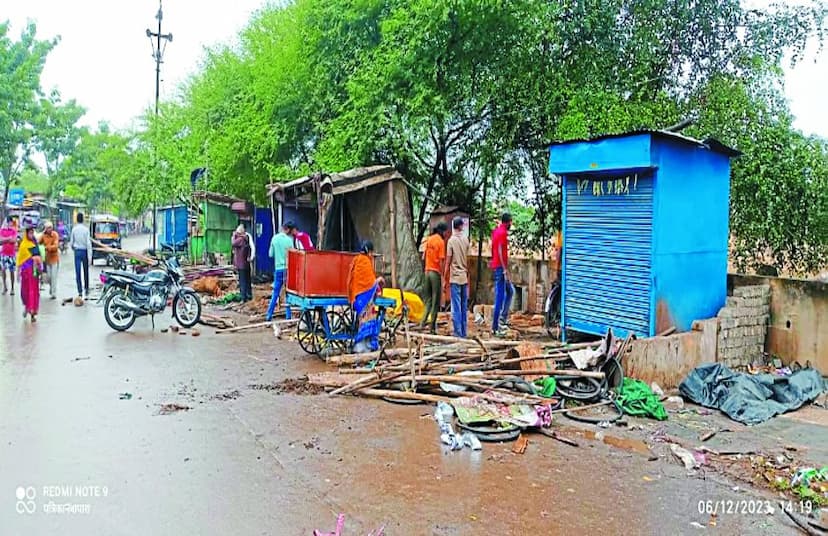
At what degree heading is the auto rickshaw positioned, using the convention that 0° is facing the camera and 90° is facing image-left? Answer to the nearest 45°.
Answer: approximately 0°

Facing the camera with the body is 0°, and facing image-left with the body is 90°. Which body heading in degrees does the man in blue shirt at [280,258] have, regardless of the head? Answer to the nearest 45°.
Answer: approximately 225°

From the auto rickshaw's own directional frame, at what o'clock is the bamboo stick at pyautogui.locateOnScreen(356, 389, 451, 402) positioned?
The bamboo stick is roughly at 12 o'clock from the auto rickshaw.
